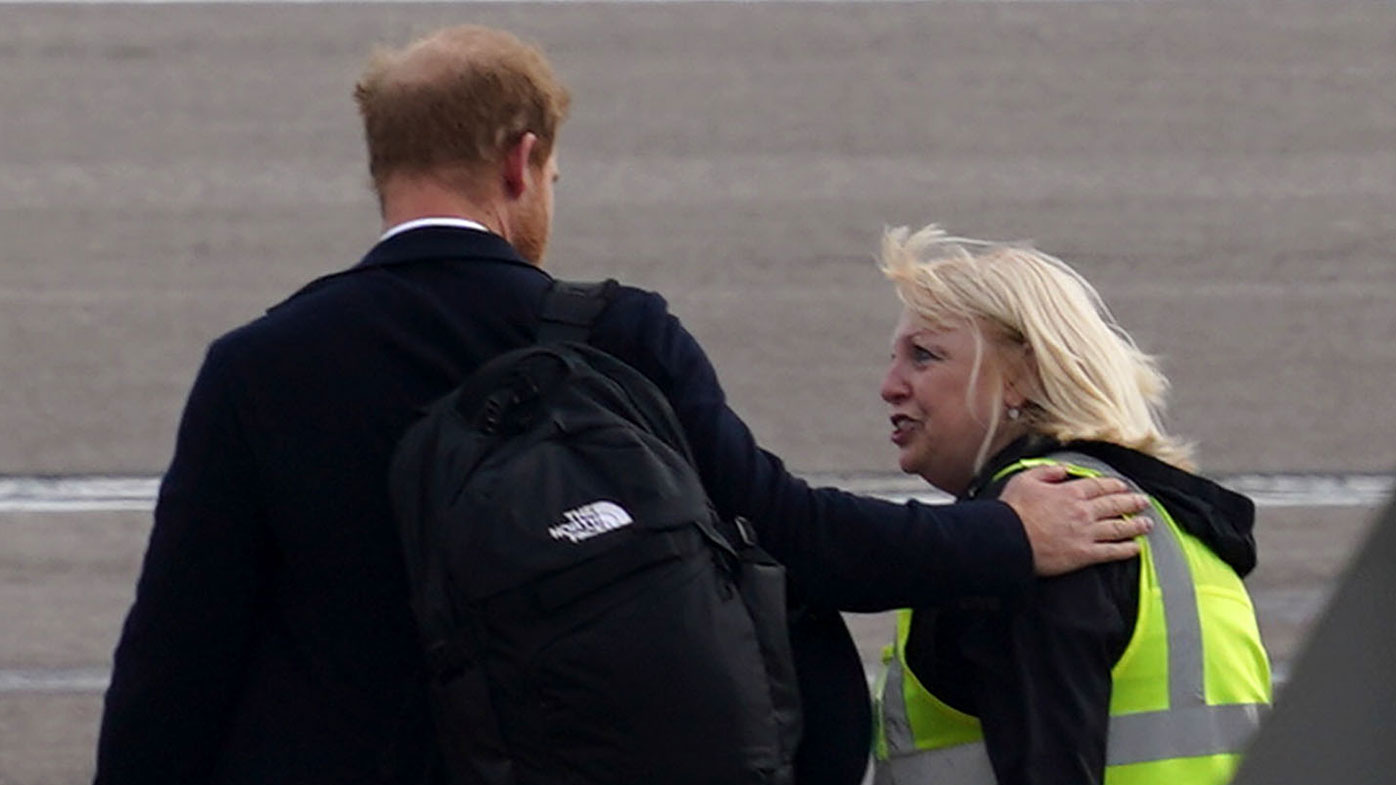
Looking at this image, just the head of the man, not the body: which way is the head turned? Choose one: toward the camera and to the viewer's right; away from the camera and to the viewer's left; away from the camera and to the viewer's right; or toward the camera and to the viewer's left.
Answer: away from the camera and to the viewer's right

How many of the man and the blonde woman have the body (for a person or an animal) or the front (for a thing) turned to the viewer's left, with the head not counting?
1

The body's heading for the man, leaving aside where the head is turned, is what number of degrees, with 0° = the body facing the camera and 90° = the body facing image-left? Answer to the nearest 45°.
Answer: approximately 225°

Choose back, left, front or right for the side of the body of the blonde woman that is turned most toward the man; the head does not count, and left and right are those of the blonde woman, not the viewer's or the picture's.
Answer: front

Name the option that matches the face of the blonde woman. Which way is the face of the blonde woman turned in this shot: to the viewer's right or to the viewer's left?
to the viewer's left

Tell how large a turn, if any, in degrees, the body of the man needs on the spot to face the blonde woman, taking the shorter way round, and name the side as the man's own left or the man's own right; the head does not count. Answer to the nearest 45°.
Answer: approximately 45° to the man's own right

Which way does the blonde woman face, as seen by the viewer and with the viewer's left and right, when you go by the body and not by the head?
facing to the left of the viewer
